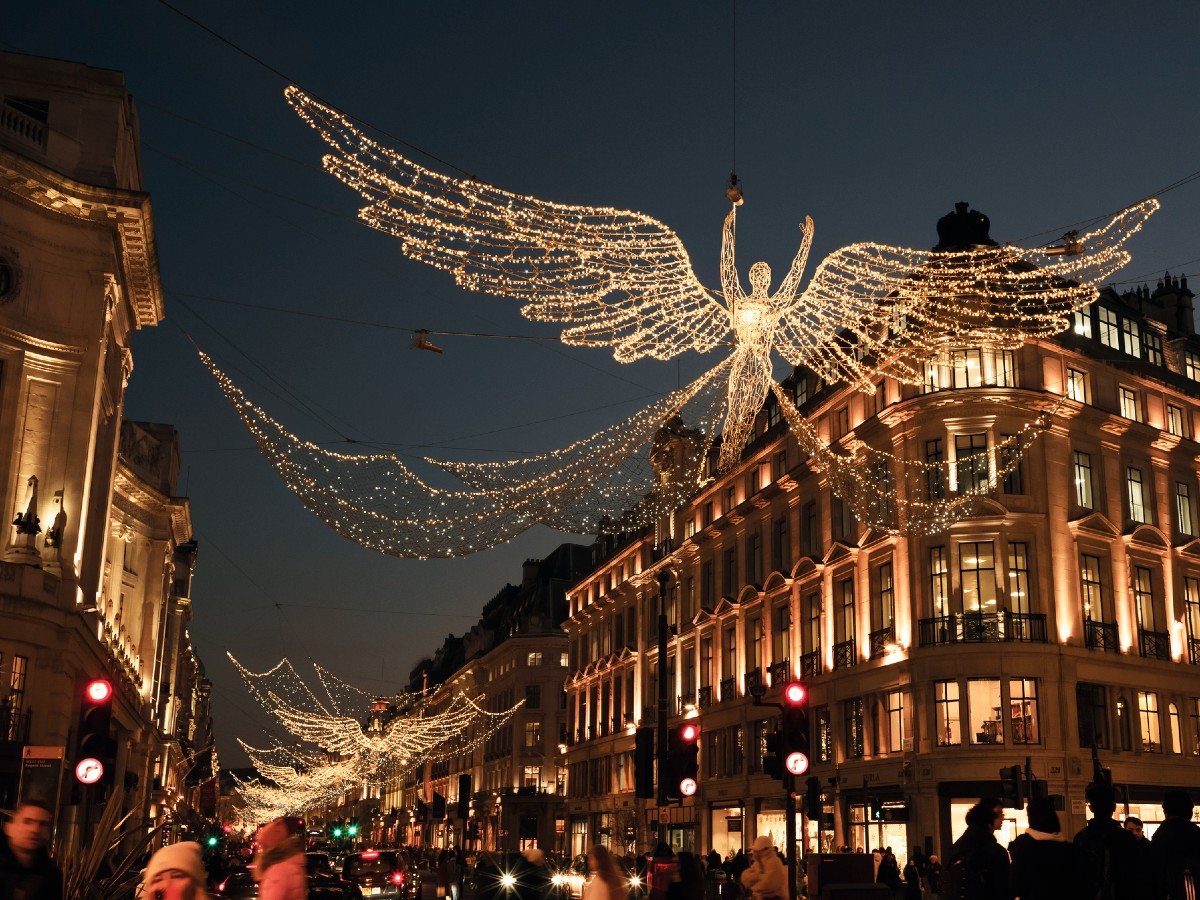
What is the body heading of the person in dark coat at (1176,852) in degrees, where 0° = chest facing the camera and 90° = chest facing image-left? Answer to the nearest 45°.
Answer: approximately 180°

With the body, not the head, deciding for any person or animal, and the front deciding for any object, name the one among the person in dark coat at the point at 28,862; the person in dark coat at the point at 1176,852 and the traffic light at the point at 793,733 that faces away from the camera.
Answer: the person in dark coat at the point at 1176,852

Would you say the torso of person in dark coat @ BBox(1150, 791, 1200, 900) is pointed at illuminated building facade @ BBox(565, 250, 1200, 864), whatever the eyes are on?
yes

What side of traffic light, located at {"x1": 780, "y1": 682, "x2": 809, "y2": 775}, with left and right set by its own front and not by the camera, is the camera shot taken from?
front

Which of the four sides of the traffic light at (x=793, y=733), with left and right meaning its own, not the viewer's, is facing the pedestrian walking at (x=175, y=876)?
front

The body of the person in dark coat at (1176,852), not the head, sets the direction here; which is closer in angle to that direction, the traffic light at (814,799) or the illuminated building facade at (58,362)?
the traffic light

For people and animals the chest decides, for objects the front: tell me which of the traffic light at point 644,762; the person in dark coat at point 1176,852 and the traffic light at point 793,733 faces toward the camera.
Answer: the traffic light at point 793,733

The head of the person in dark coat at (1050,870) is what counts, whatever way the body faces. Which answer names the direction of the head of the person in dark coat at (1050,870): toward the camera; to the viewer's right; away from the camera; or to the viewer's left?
away from the camera

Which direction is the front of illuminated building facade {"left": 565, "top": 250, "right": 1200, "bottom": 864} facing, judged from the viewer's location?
facing the viewer and to the left of the viewer

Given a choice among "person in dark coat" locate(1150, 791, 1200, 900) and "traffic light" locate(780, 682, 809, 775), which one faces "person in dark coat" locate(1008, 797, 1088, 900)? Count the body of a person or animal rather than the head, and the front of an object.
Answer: the traffic light

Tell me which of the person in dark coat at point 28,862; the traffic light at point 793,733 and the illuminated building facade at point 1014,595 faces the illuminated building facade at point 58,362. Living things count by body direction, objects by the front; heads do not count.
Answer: the illuminated building facade at point 1014,595

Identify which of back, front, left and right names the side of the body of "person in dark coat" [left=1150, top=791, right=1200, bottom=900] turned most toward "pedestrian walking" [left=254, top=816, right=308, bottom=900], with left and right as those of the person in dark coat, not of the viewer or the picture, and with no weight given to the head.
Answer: left

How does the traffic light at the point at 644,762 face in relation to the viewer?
away from the camera

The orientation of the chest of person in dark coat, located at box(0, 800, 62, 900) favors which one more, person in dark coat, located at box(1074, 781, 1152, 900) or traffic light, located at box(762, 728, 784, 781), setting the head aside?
the person in dark coat
